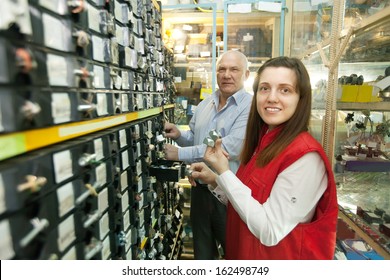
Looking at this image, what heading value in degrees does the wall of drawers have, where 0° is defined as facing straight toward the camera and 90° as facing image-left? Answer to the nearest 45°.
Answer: approximately 315°

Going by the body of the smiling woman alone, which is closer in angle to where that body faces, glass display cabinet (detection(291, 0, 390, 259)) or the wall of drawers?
the wall of drawers

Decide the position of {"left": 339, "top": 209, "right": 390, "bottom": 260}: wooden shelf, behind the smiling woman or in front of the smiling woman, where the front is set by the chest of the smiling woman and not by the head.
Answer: behind

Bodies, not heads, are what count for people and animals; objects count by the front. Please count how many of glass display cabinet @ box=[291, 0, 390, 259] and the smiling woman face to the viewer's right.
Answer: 0

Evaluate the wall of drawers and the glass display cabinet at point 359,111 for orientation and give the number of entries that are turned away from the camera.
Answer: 0

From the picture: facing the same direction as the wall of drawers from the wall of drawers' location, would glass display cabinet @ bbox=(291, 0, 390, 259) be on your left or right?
on your left

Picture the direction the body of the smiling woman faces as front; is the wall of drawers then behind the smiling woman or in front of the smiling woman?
in front

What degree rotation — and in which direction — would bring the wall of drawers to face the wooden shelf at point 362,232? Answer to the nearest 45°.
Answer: approximately 45° to its left

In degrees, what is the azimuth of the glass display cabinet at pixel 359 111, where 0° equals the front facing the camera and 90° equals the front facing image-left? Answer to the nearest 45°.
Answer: approximately 45°
